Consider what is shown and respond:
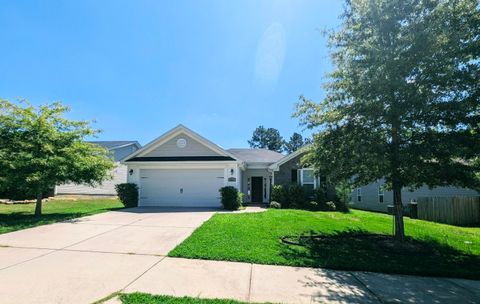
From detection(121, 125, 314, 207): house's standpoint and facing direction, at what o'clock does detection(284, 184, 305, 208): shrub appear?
The shrub is roughly at 9 o'clock from the house.

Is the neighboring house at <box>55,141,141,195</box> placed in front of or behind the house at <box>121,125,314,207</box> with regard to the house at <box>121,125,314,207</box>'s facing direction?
behind

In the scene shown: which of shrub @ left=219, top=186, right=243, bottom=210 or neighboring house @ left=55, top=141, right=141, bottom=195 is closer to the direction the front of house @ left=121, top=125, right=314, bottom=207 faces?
the shrub

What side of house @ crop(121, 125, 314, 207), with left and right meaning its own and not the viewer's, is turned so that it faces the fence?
left

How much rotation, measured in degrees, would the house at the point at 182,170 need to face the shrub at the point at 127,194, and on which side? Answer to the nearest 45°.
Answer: approximately 90° to its right

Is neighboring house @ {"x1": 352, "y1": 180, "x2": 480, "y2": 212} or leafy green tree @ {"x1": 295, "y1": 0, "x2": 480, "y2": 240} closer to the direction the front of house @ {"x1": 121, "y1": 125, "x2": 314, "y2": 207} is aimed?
the leafy green tree

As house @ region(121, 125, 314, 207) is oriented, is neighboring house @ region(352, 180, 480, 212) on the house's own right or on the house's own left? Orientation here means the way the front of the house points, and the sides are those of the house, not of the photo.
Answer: on the house's own left

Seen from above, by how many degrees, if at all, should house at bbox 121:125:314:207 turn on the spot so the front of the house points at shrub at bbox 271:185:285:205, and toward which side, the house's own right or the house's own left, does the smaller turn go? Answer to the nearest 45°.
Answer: approximately 90° to the house's own left

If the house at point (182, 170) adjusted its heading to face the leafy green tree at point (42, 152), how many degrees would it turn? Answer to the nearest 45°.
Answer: approximately 45° to its right

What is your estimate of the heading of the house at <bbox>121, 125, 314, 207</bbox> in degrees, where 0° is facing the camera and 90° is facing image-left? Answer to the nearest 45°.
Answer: approximately 0°

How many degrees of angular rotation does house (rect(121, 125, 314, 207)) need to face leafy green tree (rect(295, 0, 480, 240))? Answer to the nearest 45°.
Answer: approximately 45° to its left

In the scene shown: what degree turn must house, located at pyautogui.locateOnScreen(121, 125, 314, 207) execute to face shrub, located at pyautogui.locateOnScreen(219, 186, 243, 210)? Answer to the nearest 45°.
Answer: approximately 45° to its left
